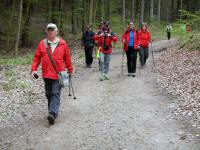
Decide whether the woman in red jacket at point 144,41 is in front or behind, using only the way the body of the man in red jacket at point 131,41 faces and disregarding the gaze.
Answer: behind

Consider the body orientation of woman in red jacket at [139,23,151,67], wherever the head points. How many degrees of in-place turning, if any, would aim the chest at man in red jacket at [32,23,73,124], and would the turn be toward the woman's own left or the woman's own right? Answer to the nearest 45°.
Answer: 0° — they already face them

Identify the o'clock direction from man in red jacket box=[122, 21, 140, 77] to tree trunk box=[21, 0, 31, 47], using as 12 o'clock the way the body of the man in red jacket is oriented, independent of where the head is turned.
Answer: The tree trunk is roughly at 5 o'clock from the man in red jacket.

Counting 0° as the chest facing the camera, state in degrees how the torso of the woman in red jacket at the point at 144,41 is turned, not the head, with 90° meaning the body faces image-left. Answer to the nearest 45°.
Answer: approximately 0°

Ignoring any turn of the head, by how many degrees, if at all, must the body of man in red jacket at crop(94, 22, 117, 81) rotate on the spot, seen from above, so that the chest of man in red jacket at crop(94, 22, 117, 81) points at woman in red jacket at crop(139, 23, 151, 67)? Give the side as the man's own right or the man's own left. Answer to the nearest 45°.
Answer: approximately 135° to the man's own left

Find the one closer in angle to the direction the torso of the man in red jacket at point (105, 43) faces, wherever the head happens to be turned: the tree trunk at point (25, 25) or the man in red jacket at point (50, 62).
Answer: the man in red jacket

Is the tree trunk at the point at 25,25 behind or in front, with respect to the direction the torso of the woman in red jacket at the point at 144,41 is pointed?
behind
